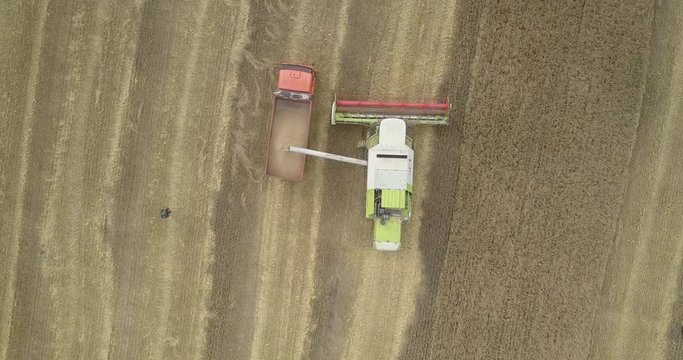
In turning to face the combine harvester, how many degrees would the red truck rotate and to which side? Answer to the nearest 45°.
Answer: approximately 90° to its right

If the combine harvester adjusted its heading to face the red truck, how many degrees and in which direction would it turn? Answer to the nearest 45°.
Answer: approximately 90° to its left

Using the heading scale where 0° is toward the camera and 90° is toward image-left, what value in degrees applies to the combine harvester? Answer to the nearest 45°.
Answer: approximately 180°

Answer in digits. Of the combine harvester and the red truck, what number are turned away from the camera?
2

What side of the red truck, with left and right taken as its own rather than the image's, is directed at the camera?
back
